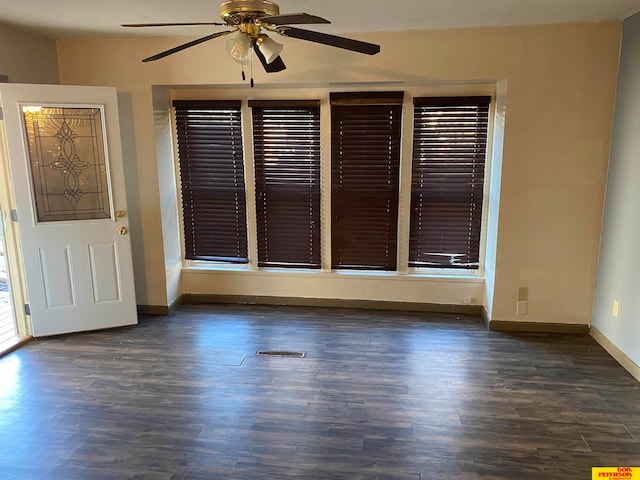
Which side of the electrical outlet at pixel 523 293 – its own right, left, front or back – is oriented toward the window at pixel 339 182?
right

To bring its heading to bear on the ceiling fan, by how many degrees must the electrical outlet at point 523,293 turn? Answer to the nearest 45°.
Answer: approximately 45° to its right

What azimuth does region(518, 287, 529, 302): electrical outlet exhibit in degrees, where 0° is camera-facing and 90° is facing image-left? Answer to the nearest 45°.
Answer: approximately 0°

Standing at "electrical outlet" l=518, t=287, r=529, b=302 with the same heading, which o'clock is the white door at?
The white door is roughly at 2 o'clock from the electrical outlet.

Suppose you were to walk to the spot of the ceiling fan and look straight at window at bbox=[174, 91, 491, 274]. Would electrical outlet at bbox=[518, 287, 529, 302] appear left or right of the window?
right

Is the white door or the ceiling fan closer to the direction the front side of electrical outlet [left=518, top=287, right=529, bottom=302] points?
the ceiling fan

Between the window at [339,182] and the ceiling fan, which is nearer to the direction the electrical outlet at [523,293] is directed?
the ceiling fan
